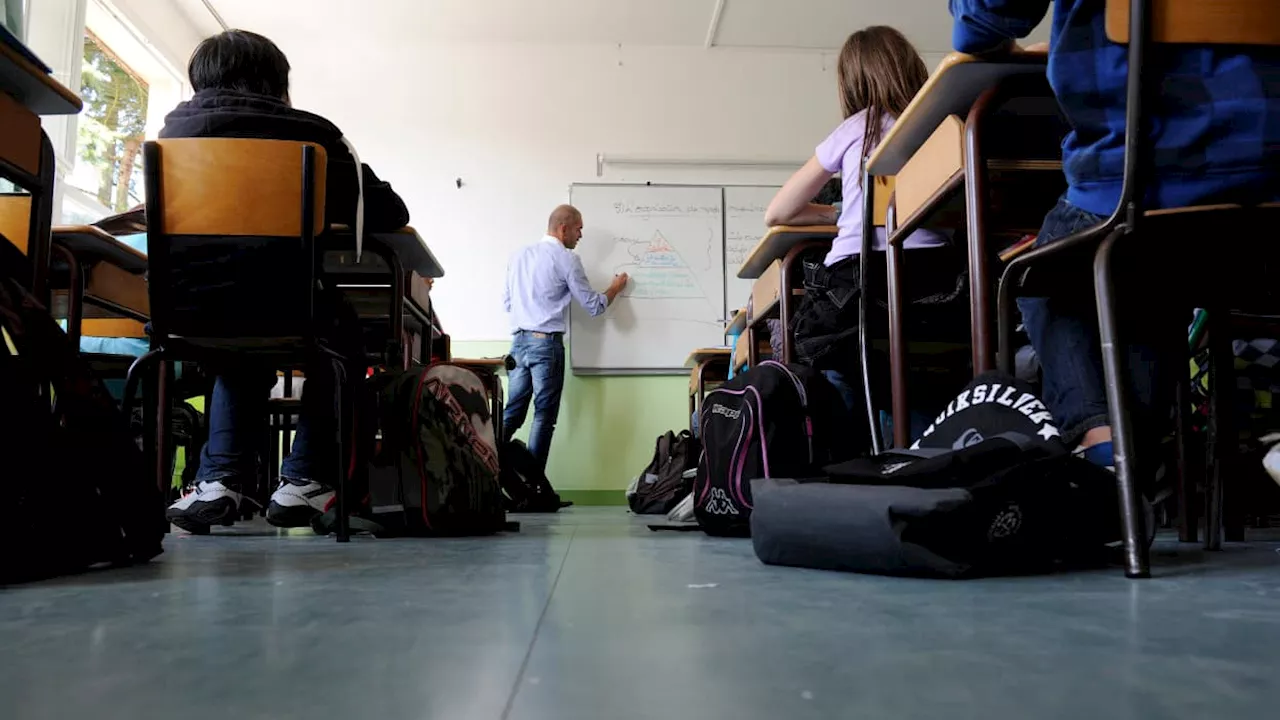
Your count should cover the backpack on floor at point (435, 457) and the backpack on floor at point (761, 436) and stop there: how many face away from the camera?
0

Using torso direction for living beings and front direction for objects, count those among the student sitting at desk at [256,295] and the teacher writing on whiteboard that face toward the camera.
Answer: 0

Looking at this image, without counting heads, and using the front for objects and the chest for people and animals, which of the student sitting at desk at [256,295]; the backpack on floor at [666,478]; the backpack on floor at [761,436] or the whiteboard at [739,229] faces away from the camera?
the student sitting at desk

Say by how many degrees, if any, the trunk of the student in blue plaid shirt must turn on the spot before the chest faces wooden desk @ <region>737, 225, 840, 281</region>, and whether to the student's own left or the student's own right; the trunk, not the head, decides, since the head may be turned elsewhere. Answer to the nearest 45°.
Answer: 0° — they already face it

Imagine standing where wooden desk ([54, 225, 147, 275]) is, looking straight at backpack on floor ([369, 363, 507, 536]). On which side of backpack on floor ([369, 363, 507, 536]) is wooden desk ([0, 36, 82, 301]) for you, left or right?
right

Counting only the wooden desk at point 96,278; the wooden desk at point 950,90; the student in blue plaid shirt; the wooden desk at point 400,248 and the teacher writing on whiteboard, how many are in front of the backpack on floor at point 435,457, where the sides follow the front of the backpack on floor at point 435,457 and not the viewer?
2

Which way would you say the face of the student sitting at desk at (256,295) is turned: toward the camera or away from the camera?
away from the camera

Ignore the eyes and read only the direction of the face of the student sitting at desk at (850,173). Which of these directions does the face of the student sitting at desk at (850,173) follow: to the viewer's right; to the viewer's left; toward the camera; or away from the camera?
away from the camera

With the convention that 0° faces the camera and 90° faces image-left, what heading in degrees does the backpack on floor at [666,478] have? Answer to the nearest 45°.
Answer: approximately 45°

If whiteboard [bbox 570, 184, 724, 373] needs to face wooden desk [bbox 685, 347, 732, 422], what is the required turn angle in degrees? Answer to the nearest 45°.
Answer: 0° — it already faces it
